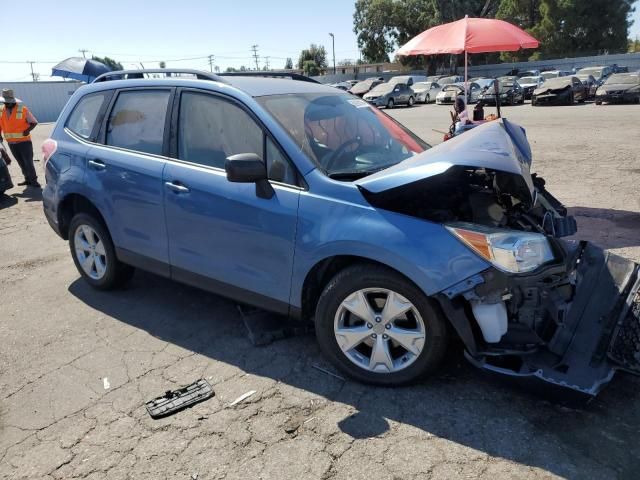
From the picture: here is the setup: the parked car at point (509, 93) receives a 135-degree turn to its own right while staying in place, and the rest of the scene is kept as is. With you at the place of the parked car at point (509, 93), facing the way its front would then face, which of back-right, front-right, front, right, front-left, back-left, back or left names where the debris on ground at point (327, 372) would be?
back

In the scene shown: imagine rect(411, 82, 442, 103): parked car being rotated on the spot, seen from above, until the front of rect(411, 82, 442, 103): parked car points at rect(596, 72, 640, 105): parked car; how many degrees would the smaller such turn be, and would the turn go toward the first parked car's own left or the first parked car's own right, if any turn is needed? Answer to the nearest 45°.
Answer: approximately 90° to the first parked car's own left

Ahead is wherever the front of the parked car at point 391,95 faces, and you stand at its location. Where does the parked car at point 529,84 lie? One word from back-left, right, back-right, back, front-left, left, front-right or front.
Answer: back-left

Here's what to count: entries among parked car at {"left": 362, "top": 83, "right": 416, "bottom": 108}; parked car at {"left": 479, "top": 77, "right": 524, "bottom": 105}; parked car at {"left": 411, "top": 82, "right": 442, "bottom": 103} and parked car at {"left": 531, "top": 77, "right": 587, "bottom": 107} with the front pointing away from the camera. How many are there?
0

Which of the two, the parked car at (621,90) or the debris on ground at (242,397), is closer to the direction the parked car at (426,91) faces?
the debris on ground

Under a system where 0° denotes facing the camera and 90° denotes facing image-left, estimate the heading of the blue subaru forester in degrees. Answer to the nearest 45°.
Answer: approximately 315°

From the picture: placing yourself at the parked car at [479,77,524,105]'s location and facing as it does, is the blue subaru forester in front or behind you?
in front

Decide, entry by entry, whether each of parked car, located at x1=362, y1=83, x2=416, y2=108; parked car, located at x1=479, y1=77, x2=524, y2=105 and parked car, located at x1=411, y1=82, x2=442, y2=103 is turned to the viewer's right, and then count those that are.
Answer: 0

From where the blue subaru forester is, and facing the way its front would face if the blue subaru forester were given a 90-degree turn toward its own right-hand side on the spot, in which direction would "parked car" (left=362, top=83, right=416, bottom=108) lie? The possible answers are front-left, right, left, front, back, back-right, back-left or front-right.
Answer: back-right

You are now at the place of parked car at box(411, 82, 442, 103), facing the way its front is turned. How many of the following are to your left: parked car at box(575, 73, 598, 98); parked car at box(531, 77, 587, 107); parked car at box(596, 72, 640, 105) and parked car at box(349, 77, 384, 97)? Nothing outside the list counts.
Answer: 3

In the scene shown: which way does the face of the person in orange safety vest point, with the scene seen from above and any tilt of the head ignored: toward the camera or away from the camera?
toward the camera

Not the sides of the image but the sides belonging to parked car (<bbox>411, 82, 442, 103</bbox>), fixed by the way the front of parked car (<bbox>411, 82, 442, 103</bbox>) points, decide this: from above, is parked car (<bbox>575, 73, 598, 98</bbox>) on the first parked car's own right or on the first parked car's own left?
on the first parked car's own left

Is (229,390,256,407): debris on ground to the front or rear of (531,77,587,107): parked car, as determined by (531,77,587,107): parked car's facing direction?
to the front

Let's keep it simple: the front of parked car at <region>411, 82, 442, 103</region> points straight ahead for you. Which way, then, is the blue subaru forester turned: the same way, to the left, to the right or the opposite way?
to the left

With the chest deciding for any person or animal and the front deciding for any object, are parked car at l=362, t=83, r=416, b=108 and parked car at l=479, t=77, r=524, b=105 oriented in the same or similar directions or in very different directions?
same or similar directions

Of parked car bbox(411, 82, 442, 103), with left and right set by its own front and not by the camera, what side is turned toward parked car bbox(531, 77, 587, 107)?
left

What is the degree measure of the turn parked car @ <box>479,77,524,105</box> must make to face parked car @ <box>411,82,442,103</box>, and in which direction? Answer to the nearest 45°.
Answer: approximately 90° to its right
